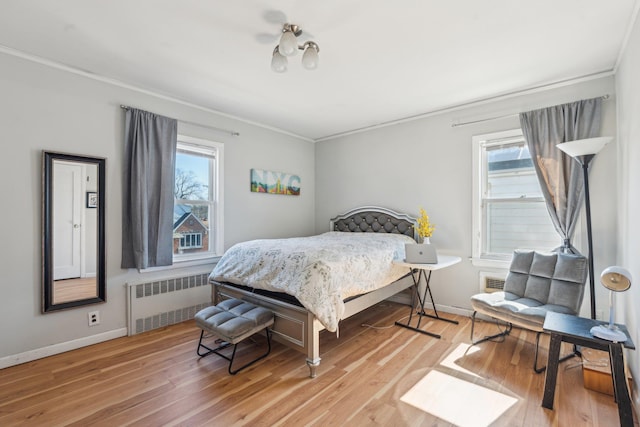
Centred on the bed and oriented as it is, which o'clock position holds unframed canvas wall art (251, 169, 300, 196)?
The unframed canvas wall art is roughly at 4 o'clock from the bed.

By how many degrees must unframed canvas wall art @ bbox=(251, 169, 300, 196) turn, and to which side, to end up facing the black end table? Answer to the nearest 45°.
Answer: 0° — it already faces it

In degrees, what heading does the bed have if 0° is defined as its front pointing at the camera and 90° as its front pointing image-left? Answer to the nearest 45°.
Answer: approximately 45°

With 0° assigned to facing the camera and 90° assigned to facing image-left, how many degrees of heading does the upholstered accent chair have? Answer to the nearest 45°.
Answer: approximately 45°

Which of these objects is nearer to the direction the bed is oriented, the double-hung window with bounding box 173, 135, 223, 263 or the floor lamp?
the double-hung window

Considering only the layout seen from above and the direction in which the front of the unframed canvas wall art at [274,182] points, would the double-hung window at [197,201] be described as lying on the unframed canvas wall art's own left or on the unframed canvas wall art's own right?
on the unframed canvas wall art's own right

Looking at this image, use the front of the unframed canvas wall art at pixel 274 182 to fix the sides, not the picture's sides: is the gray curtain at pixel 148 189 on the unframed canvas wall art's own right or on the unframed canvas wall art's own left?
on the unframed canvas wall art's own right
